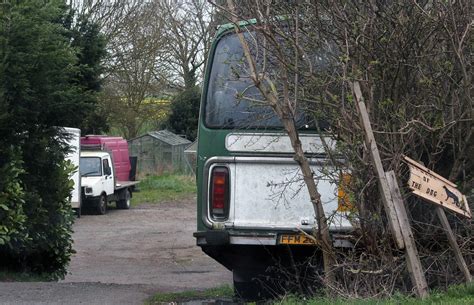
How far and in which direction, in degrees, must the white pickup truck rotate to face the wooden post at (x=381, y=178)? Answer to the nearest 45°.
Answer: approximately 45° to its left

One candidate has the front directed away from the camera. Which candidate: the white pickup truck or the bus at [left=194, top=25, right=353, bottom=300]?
the bus

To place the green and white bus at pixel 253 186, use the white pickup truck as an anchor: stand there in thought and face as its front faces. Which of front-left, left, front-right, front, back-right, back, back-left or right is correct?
front-left

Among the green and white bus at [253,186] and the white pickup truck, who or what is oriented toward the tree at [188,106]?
the green and white bus

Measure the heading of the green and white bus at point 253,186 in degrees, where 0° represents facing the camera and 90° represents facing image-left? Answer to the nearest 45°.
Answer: approximately 180°

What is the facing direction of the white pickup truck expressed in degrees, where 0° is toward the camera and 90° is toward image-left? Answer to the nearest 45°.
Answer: approximately 45°

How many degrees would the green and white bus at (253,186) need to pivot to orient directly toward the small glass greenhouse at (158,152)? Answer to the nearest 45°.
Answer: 0° — it already faces it

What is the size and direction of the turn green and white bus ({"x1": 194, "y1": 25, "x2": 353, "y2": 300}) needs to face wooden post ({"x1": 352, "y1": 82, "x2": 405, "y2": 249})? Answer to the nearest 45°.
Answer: approximately 135° to its right
